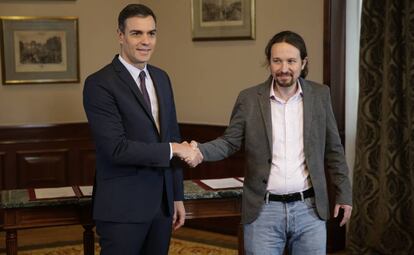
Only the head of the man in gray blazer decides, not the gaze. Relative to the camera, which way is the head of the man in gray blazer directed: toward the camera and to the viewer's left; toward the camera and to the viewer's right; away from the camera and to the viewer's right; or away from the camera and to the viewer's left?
toward the camera and to the viewer's left

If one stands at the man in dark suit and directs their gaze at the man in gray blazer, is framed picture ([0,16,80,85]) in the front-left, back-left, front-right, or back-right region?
back-left

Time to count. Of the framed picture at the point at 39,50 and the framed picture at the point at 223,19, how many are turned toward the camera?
2

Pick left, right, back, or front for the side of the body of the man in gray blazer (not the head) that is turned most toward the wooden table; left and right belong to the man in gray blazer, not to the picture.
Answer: right

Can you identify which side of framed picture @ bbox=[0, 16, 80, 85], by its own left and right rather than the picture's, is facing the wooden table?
front

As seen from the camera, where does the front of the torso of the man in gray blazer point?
toward the camera

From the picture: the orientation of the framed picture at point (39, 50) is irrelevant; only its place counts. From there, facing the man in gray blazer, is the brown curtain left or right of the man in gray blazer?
left

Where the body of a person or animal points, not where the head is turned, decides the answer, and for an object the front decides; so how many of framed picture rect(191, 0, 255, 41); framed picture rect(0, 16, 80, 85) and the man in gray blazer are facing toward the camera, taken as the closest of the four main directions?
3

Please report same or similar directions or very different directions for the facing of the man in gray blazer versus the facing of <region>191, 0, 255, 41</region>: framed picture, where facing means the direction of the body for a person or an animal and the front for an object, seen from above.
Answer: same or similar directions

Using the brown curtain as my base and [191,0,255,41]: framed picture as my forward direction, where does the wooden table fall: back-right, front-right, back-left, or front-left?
front-left

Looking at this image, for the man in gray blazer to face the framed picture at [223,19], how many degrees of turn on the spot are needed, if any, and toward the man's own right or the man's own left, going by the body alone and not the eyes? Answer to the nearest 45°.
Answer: approximately 180°

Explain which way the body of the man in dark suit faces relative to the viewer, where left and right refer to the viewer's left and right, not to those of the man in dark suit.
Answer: facing the viewer and to the right of the viewer

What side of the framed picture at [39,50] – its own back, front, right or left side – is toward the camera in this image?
front

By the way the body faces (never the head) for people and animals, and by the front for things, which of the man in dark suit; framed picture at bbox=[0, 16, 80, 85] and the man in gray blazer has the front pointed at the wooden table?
the framed picture

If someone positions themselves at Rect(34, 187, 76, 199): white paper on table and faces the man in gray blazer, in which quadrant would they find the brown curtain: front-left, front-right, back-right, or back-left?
front-left

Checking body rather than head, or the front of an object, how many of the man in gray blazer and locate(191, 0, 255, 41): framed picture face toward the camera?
2

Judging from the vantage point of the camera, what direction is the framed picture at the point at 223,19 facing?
facing the viewer
